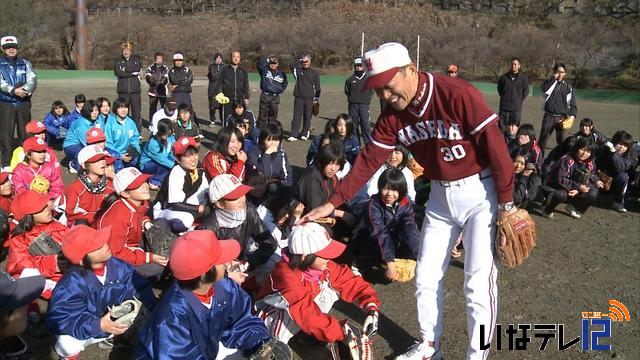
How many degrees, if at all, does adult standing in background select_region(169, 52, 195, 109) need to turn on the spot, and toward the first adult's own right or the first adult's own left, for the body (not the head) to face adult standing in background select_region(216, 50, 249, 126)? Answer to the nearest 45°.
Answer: approximately 90° to the first adult's own left

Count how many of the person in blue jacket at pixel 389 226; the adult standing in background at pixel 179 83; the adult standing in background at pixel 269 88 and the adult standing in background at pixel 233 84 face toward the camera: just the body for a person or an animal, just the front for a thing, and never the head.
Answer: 4

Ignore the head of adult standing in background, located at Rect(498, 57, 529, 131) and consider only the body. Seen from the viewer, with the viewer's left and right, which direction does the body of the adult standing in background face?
facing the viewer

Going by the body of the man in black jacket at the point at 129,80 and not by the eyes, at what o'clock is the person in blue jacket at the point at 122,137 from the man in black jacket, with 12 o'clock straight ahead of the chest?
The person in blue jacket is roughly at 12 o'clock from the man in black jacket.

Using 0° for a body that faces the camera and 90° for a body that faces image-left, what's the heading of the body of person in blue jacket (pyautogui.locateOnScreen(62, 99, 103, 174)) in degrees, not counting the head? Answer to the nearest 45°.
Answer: approximately 315°

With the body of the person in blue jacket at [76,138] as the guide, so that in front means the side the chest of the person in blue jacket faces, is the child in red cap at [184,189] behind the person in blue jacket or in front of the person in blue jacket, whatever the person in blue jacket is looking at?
in front

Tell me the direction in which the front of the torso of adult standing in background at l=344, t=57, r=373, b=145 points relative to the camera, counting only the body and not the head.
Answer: toward the camera

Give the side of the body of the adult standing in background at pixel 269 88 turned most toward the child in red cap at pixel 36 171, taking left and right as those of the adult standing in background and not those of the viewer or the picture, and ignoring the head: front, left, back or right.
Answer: front

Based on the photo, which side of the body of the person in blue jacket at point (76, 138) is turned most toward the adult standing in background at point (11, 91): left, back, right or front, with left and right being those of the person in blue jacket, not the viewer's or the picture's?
back

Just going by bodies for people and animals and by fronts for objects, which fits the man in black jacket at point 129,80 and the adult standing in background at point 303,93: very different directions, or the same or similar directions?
same or similar directions

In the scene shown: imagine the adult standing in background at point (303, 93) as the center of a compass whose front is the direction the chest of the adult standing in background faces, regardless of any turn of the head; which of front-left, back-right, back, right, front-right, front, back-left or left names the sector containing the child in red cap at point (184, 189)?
front

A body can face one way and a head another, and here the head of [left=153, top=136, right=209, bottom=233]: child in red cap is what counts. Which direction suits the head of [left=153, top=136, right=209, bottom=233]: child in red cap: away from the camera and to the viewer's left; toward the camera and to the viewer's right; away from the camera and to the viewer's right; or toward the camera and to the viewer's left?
toward the camera and to the viewer's right

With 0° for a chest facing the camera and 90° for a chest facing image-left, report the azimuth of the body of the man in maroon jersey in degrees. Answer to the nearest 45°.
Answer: approximately 45°

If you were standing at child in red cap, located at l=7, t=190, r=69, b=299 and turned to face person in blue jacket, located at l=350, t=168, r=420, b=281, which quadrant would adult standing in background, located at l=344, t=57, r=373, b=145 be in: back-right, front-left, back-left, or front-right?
front-left
